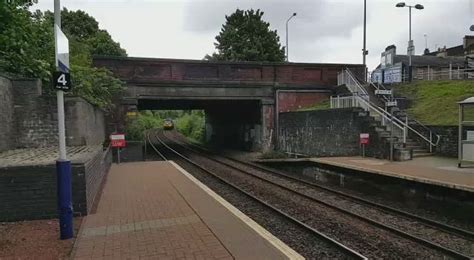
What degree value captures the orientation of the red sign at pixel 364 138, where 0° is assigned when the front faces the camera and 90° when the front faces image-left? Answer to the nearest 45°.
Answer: approximately 0°

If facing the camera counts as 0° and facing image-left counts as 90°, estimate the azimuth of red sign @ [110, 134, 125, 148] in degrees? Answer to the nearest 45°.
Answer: approximately 0°

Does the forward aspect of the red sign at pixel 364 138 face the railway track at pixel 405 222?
yes

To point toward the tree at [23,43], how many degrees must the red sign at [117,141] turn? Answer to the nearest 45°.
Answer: approximately 45° to its right

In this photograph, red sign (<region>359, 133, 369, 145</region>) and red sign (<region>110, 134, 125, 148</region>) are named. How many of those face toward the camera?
2

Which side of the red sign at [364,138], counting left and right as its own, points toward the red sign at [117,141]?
right

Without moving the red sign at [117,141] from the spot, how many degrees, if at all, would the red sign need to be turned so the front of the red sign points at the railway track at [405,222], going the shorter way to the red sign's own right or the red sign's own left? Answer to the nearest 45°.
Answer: approximately 45° to the red sign's own left

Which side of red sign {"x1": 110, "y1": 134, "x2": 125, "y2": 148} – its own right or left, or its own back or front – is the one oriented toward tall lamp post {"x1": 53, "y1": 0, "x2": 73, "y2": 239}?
front

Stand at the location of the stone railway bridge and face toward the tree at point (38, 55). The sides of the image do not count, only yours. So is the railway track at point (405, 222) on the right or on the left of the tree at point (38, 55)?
left

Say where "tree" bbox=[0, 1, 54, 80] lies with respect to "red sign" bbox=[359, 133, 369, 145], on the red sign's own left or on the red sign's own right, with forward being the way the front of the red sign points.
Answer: on the red sign's own right
